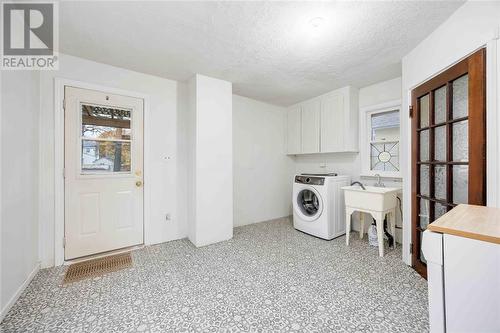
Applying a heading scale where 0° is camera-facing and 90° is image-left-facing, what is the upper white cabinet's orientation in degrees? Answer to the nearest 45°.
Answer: approximately 45°

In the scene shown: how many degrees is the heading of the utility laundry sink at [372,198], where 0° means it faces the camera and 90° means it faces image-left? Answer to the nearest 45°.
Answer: approximately 45°

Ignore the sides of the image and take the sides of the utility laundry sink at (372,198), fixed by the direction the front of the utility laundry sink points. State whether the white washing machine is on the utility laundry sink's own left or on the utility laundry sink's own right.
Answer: on the utility laundry sink's own right

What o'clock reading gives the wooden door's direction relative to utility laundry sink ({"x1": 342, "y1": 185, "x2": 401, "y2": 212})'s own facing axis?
The wooden door is roughly at 9 o'clock from the utility laundry sink.
